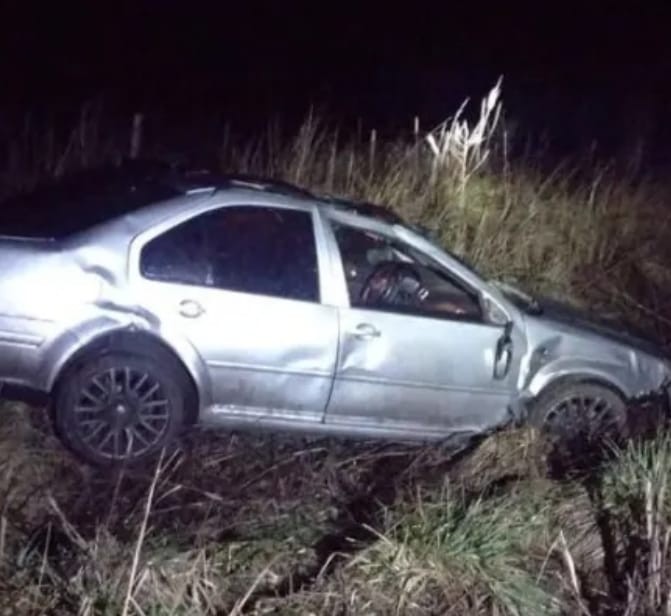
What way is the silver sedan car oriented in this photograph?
to the viewer's right
